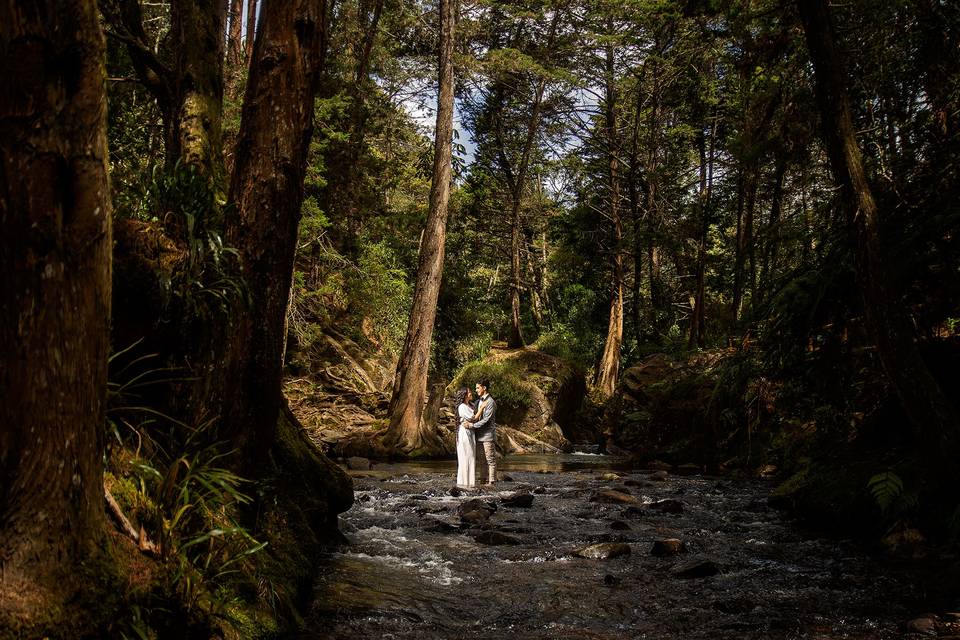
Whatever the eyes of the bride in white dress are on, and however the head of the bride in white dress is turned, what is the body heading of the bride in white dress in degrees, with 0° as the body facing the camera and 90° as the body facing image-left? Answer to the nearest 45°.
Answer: approximately 270°

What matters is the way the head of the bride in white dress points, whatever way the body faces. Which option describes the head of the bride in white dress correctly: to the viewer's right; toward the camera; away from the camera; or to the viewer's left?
to the viewer's right

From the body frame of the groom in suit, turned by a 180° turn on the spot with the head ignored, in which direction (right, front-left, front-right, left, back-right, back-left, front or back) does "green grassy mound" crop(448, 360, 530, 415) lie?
left

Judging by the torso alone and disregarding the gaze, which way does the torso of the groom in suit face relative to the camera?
to the viewer's left

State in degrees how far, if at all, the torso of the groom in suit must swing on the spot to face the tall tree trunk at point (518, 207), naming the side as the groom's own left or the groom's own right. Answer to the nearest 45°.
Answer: approximately 90° to the groom's own right

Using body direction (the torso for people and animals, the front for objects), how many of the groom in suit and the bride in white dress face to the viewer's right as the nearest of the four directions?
1

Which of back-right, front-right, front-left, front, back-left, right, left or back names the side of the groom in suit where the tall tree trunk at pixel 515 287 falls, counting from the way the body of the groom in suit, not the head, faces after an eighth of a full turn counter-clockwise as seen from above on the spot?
back-right

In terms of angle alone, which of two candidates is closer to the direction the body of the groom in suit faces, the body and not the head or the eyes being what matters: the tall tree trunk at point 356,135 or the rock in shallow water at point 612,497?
the tall tree trunk

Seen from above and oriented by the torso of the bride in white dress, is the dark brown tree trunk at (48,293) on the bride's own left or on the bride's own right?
on the bride's own right

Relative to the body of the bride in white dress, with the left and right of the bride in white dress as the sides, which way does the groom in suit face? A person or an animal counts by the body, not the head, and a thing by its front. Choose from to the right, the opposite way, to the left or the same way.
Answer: the opposite way

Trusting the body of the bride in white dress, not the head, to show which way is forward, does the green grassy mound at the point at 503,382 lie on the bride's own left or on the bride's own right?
on the bride's own left
